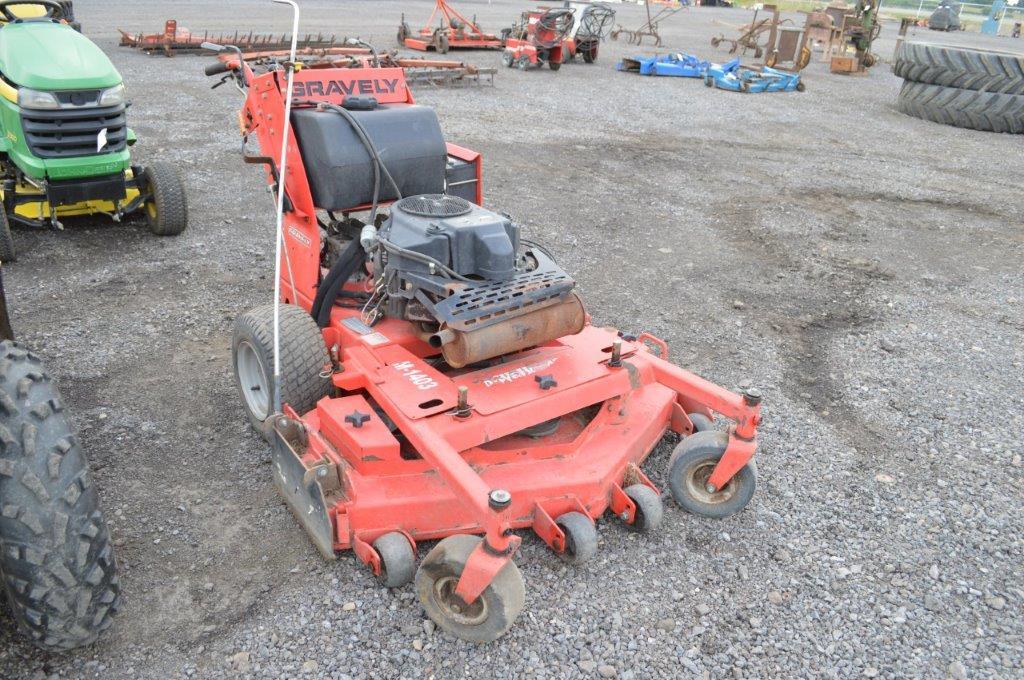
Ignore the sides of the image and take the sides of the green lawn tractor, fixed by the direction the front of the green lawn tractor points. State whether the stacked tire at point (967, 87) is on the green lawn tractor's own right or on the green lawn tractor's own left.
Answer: on the green lawn tractor's own left

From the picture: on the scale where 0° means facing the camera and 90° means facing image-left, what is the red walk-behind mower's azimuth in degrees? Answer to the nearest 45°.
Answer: approximately 315°

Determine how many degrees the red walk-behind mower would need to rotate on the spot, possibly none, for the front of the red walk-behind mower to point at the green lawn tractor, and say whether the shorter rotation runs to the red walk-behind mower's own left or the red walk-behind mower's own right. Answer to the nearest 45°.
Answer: approximately 180°

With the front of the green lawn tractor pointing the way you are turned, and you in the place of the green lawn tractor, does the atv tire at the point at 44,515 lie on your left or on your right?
on your right

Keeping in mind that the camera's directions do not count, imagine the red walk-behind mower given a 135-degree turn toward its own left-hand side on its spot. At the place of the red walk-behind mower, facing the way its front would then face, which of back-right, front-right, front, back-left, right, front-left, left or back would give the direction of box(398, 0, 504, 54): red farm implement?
front

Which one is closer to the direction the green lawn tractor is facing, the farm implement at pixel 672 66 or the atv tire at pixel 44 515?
the atv tire

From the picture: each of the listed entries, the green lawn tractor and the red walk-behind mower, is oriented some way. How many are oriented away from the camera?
0

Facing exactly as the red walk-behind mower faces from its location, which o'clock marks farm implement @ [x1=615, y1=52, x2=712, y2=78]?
The farm implement is roughly at 8 o'clock from the red walk-behind mower.

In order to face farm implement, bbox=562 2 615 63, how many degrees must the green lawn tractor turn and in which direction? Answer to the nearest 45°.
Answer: approximately 90° to its left

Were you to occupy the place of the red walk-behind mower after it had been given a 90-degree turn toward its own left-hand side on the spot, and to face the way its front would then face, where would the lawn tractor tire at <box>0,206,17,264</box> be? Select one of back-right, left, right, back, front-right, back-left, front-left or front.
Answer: left

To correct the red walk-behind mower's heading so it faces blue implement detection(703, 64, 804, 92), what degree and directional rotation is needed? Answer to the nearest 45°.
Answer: approximately 135° to its left
